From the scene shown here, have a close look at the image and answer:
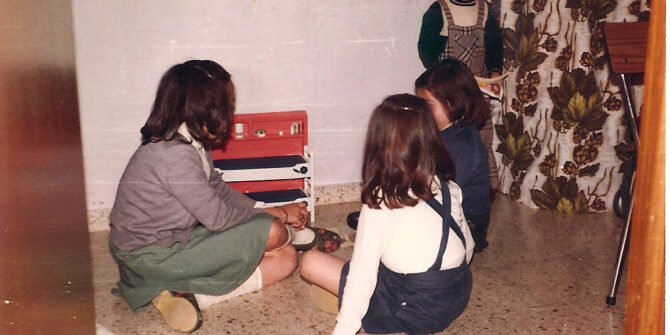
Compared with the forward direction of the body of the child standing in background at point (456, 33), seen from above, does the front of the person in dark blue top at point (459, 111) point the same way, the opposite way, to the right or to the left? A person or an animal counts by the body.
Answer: to the right

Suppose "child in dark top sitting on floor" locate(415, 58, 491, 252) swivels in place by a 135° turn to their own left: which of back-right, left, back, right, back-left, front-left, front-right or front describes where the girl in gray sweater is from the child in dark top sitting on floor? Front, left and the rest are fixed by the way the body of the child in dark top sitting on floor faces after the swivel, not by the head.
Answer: right

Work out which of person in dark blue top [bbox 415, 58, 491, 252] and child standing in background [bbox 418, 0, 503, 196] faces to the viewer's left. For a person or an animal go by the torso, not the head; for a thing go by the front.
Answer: person in dark blue top [bbox 415, 58, 491, 252]

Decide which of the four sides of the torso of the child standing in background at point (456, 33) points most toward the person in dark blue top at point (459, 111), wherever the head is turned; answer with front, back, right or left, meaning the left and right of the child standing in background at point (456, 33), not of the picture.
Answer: front

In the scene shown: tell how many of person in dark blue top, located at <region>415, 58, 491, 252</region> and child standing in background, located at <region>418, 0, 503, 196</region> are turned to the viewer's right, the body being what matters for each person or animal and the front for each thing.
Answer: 0

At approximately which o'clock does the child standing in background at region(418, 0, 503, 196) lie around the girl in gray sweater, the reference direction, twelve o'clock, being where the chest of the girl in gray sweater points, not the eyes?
The child standing in background is roughly at 11 o'clock from the girl in gray sweater.

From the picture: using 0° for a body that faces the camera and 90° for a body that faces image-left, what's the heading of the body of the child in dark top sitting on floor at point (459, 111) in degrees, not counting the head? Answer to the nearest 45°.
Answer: approximately 90°

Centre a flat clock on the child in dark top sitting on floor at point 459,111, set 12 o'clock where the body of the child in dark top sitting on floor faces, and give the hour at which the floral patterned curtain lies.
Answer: The floral patterned curtain is roughly at 4 o'clock from the child in dark top sitting on floor.

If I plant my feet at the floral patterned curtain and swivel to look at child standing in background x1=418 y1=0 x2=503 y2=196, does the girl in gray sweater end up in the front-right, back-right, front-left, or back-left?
front-left

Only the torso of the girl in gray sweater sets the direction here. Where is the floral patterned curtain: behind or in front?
in front

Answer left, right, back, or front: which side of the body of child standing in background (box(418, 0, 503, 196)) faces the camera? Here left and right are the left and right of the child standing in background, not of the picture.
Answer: front

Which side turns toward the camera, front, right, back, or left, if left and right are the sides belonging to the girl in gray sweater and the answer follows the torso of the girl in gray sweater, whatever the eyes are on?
right

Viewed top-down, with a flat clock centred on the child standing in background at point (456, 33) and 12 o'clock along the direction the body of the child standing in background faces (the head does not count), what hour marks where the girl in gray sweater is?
The girl in gray sweater is roughly at 1 o'clock from the child standing in background.
